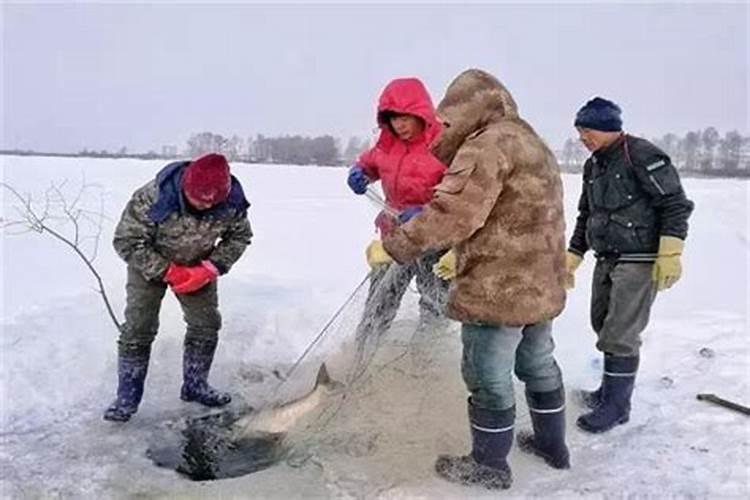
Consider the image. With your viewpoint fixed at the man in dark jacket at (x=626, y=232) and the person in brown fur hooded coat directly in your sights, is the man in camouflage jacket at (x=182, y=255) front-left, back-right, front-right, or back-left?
front-right

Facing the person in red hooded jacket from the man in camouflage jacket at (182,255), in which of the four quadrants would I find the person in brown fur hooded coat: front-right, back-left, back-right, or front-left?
front-right

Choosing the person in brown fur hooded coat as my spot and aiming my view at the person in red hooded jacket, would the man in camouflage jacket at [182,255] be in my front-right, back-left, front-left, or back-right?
front-left

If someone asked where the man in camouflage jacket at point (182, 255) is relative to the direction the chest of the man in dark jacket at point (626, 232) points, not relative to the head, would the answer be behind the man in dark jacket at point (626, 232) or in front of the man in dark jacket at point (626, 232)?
in front

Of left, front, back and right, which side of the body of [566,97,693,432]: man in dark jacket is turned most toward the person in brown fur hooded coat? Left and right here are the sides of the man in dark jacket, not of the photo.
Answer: front

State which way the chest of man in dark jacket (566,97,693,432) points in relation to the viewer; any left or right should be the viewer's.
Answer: facing the viewer and to the left of the viewer

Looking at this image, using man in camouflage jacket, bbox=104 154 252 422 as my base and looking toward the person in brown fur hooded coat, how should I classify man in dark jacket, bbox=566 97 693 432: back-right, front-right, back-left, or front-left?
front-left

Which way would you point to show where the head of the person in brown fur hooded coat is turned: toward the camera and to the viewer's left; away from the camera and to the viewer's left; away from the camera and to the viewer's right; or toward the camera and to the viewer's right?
away from the camera and to the viewer's left

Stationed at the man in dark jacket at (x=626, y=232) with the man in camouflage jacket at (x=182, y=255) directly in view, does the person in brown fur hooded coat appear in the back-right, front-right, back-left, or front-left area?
front-left

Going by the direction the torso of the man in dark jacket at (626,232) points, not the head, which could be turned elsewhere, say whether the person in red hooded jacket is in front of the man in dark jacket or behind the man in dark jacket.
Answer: in front
